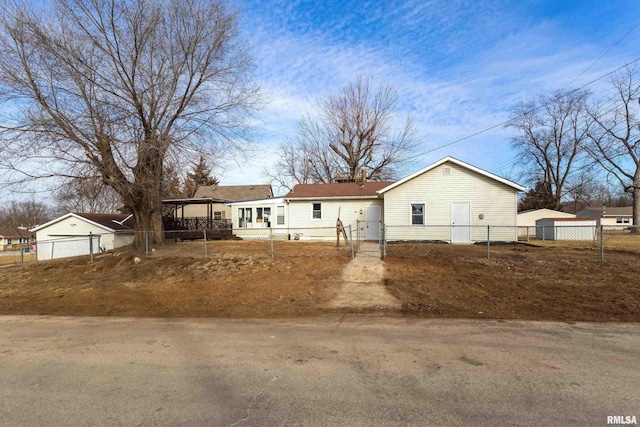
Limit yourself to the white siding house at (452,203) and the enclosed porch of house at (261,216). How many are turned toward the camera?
2

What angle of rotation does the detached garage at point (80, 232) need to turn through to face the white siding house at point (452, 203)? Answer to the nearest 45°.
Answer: approximately 90° to its left

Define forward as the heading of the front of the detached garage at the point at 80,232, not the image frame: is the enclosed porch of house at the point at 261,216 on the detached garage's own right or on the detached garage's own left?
on the detached garage's own left

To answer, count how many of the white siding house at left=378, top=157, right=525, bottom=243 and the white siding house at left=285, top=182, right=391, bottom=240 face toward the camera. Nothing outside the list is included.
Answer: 2

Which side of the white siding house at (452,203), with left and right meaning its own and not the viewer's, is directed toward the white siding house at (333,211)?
right

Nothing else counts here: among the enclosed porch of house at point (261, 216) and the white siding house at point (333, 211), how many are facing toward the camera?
2

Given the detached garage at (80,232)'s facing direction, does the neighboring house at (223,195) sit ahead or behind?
behind

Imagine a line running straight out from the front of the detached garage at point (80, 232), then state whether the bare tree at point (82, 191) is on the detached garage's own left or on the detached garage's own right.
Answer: on the detached garage's own left

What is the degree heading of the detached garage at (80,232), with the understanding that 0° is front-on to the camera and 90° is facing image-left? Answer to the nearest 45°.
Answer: approximately 45°

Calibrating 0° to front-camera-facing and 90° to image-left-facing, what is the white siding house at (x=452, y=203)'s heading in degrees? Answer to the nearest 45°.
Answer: approximately 0°

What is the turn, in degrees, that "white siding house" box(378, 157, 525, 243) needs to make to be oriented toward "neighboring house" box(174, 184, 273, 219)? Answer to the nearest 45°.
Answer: approximately 135° to its right
